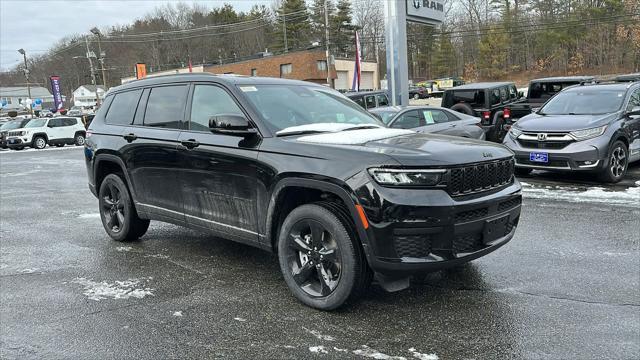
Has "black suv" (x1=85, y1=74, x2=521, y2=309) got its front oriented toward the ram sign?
no

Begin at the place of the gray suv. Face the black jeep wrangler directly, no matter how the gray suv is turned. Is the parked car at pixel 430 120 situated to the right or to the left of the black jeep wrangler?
left

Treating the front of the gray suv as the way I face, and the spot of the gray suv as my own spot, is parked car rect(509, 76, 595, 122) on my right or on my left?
on my right

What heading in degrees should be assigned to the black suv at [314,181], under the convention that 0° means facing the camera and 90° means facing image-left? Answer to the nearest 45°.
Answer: approximately 315°

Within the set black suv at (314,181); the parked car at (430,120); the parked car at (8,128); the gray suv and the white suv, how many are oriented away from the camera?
0

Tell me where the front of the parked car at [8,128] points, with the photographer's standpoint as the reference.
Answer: facing the viewer and to the left of the viewer

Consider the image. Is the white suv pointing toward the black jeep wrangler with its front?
no

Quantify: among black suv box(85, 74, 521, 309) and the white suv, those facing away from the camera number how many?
0

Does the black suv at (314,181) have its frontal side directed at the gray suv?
no

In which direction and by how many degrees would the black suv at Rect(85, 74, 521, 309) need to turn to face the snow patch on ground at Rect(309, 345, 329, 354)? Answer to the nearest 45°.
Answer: approximately 45° to its right

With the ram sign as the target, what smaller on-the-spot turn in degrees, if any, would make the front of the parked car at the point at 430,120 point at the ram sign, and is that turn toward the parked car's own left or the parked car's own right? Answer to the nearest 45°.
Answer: approximately 135° to the parked car's own right

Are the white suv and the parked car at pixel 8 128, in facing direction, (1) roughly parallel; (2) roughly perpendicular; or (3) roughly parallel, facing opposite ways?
roughly parallel

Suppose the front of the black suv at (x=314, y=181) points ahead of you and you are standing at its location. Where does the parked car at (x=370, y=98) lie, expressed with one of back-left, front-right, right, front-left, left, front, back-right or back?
back-left
